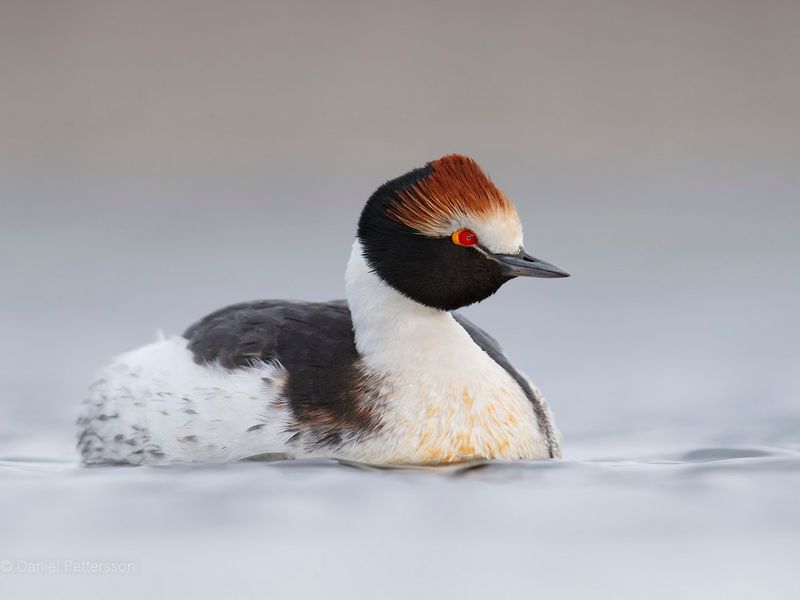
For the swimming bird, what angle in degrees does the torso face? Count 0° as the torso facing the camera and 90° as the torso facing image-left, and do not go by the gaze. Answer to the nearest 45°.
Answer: approximately 315°
